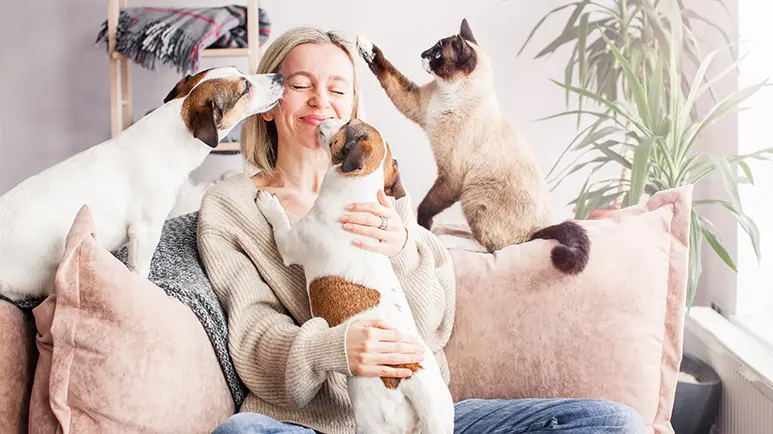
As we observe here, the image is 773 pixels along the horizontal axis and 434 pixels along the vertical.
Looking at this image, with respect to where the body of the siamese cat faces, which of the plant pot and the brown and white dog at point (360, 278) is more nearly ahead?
the brown and white dog

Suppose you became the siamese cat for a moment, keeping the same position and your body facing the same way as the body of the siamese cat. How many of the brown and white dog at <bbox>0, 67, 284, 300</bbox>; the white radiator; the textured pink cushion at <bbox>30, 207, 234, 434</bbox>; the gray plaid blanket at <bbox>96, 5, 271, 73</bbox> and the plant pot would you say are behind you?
2

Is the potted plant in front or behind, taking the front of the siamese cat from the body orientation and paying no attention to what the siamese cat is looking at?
behind

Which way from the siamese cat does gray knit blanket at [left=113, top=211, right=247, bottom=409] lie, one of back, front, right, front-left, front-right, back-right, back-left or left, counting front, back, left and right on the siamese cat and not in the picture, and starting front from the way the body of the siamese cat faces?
front-left

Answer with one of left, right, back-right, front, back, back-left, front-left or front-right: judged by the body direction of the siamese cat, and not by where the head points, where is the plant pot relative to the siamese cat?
back

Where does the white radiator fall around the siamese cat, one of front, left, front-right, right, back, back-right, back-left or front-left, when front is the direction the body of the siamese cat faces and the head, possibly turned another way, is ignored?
back

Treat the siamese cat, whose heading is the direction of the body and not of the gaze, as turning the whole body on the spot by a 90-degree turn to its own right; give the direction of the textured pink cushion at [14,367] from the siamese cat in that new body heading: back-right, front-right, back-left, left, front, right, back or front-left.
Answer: back-left

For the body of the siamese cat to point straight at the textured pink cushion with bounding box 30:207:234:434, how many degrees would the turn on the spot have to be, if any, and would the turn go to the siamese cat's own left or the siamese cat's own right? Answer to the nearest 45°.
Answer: approximately 45° to the siamese cat's own left

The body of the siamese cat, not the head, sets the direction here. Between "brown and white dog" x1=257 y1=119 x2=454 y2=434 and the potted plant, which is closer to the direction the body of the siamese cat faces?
the brown and white dog

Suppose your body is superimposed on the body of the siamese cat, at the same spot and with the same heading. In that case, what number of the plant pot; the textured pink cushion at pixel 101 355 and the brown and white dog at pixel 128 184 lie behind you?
1

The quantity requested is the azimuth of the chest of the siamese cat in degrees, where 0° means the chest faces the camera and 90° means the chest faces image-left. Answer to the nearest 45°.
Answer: approximately 90°

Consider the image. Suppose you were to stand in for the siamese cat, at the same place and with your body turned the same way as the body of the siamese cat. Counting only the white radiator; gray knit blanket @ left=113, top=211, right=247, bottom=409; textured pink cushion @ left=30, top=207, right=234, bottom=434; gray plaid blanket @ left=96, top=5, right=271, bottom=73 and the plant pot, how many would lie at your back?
2

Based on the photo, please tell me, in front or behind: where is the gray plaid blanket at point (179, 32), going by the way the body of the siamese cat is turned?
in front
